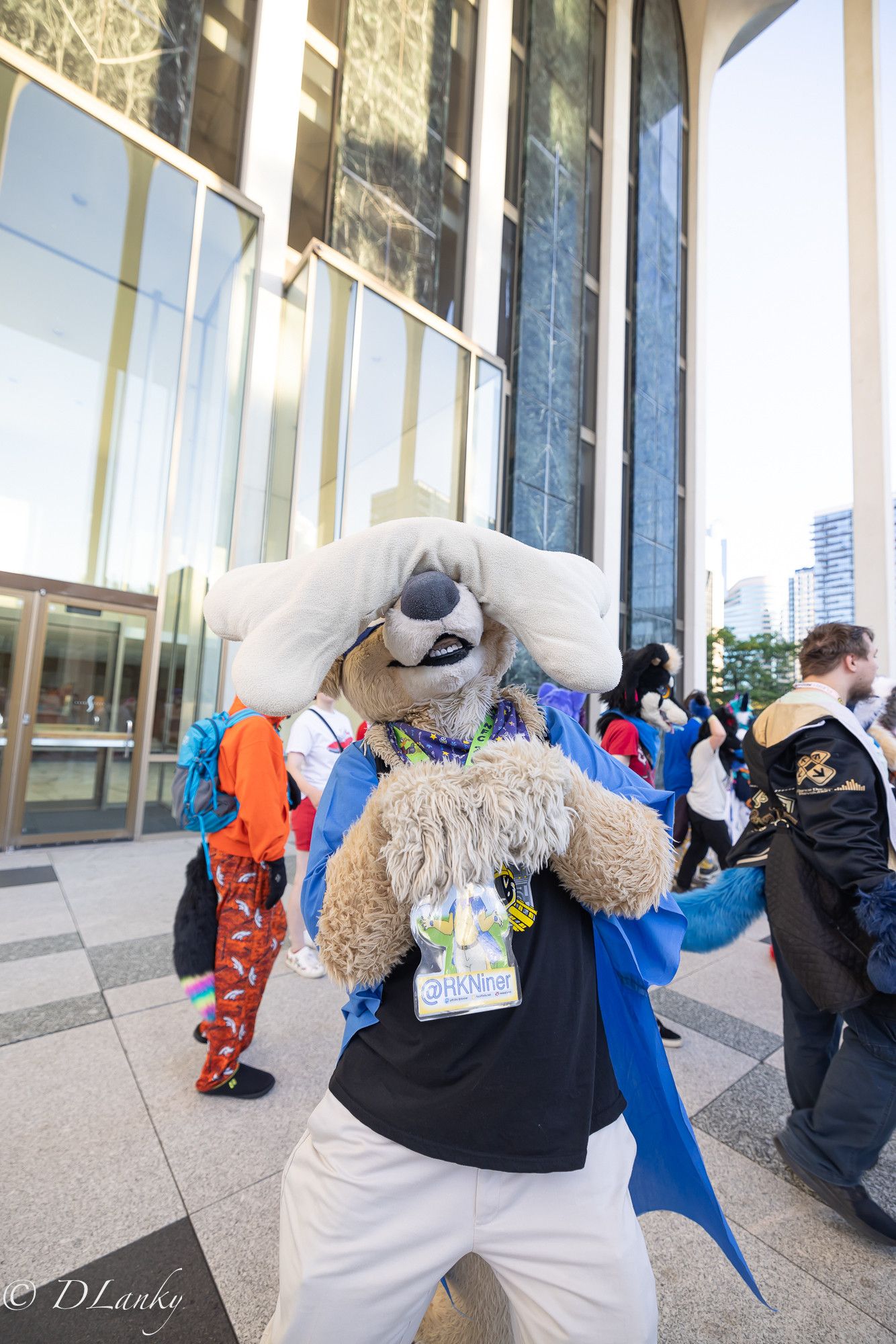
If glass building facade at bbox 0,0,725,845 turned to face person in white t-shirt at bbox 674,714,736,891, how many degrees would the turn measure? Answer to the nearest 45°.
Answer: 0° — it already faces them

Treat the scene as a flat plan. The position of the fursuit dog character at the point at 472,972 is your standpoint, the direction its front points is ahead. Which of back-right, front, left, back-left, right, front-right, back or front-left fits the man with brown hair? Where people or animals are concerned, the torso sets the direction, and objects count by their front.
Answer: back-left

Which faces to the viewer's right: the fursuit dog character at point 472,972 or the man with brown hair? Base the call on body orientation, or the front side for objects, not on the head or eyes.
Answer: the man with brown hair

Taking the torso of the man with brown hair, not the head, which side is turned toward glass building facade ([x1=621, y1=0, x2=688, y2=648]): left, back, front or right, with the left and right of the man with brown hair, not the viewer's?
left

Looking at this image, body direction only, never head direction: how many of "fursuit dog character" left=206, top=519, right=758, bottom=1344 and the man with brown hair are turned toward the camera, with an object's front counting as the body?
1

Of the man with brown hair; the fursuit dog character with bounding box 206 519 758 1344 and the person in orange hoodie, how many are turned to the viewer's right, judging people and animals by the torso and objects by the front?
2

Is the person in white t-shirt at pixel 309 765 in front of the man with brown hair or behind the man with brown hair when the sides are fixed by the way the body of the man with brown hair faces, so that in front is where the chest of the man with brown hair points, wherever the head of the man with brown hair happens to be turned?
behind

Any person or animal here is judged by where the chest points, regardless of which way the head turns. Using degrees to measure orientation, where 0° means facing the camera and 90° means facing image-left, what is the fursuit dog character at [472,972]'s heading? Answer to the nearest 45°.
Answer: approximately 0°

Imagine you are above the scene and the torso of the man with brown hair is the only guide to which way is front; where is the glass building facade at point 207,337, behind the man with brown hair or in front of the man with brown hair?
behind

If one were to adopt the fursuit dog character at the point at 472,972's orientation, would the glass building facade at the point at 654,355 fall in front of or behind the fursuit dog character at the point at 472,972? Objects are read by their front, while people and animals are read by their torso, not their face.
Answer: behind

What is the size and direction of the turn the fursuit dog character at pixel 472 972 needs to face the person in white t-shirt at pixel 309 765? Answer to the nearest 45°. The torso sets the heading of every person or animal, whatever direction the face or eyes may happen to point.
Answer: approximately 135° to its right

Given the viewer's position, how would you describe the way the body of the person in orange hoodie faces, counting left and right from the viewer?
facing to the right of the viewer

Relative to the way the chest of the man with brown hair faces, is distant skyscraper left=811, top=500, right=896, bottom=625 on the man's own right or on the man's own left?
on the man's own left

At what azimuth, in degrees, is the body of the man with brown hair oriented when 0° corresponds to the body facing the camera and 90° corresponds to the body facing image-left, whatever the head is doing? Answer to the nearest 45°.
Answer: approximately 270°

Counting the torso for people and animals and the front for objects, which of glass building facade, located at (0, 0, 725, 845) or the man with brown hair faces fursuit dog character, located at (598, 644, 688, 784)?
the glass building facade

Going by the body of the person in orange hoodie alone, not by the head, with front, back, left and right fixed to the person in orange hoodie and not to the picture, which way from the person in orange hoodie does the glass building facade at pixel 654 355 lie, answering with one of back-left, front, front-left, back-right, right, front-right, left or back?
front-left
